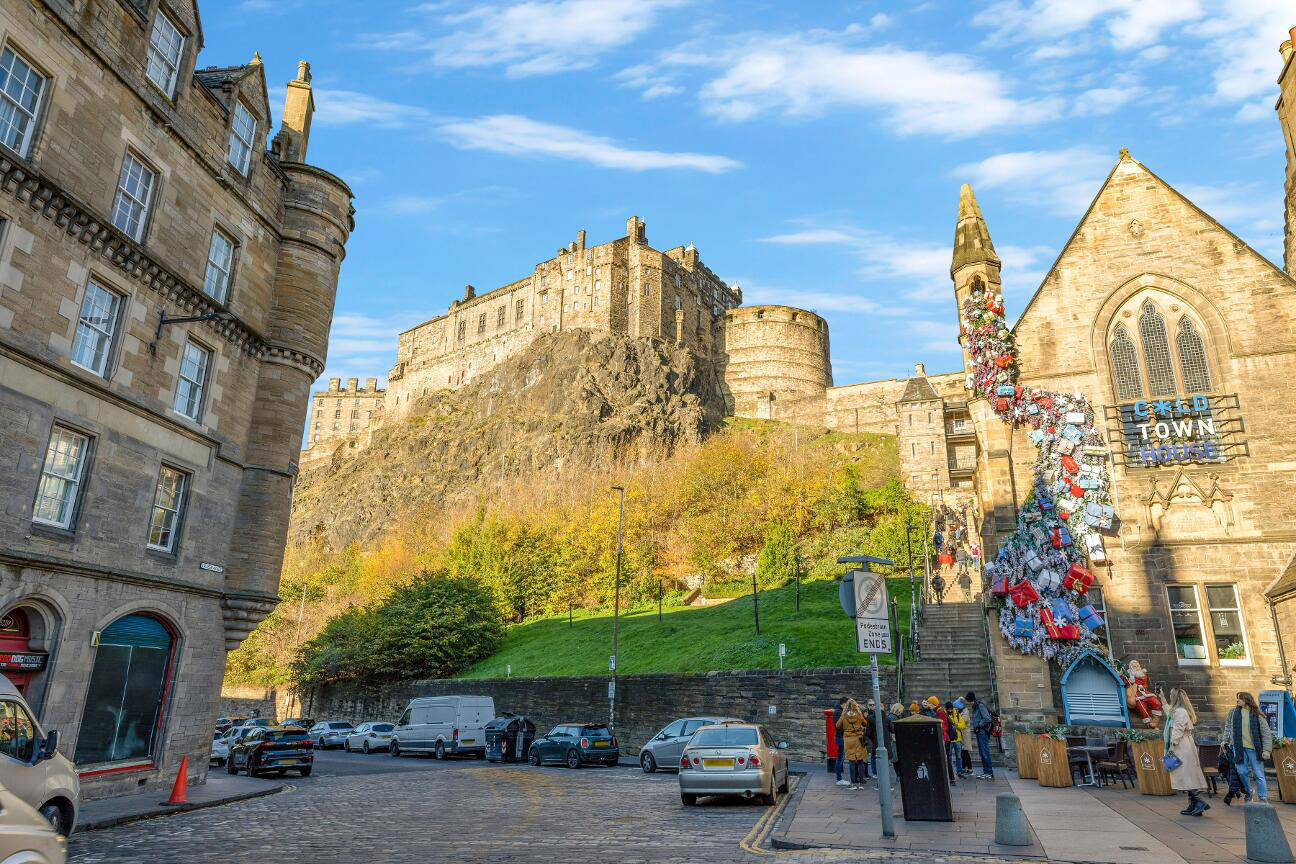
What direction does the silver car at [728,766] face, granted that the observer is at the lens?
facing away from the viewer

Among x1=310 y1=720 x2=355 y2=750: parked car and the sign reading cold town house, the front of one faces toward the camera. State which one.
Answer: the sign reading cold town house

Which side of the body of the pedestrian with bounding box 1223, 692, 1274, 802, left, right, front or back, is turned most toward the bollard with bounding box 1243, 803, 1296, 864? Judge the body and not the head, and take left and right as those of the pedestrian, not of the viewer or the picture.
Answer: front

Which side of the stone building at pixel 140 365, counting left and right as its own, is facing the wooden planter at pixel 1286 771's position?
front

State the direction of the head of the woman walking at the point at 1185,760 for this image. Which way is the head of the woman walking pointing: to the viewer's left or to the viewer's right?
to the viewer's left

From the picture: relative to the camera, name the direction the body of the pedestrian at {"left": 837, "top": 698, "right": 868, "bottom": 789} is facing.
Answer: away from the camera

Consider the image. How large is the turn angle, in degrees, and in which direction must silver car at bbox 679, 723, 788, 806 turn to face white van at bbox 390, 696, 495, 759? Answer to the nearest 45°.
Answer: approximately 45° to its left

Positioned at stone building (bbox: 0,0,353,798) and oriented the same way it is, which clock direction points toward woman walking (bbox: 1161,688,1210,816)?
The woman walking is roughly at 12 o'clock from the stone building.

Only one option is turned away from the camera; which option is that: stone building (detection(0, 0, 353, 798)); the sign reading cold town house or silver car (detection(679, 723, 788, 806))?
the silver car

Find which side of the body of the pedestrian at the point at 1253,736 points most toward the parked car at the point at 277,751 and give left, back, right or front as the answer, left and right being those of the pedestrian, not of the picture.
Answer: right

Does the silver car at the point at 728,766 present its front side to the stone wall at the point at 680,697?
yes

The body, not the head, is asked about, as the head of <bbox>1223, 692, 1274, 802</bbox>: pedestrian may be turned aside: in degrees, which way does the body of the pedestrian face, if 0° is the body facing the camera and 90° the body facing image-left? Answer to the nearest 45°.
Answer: approximately 0°

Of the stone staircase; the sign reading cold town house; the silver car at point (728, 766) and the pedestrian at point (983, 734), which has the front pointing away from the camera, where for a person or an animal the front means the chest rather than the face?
the silver car

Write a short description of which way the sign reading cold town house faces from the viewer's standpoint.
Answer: facing the viewer
